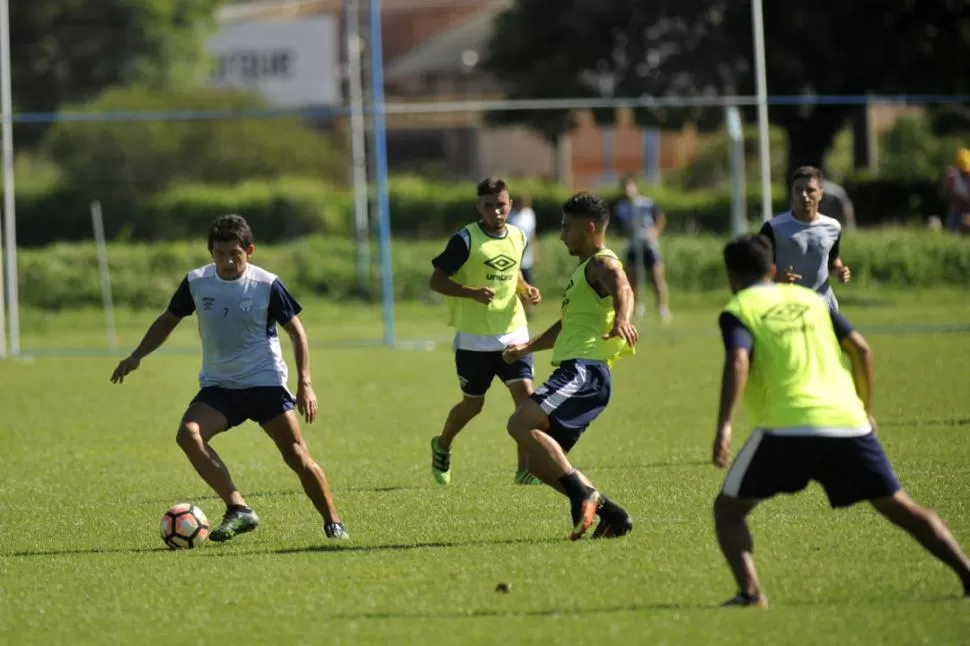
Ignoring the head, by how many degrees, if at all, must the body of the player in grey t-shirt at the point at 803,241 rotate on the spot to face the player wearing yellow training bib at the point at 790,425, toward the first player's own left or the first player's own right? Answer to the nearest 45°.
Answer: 0° — they already face them

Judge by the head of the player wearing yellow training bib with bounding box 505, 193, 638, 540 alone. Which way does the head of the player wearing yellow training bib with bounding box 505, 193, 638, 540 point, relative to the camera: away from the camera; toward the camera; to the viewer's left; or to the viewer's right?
to the viewer's left

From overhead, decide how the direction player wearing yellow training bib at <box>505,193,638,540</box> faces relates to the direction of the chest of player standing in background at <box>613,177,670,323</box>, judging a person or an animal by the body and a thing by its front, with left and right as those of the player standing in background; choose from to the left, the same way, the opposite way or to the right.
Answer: to the right

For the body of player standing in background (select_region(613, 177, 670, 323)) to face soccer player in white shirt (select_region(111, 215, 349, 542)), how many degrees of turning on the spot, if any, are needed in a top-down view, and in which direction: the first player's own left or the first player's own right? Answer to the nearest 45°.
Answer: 0° — they already face them

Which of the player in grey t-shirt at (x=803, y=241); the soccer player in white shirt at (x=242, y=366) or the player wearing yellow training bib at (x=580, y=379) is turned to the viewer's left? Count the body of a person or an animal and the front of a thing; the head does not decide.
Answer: the player wearing yellow training bib

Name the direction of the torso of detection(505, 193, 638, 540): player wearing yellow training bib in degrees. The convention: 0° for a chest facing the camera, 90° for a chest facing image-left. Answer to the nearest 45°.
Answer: approximately 90°

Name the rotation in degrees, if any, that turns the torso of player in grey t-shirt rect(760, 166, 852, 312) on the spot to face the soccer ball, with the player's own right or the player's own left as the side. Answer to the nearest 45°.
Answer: approximately 45° to the player's own right

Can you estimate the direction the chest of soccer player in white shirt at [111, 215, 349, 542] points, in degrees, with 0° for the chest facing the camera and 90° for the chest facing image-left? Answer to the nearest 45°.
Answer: approximately 0°

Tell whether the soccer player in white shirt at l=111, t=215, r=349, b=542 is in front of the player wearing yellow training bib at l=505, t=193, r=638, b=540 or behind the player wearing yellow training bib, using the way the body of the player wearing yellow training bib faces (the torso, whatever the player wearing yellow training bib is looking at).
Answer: in front
